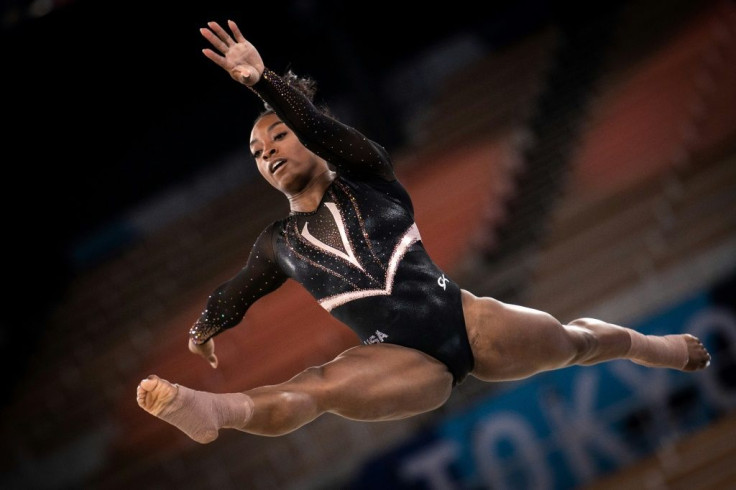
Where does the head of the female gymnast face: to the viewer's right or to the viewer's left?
to the viewer's left

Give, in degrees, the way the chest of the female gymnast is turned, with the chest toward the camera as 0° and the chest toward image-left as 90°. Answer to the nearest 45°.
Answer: approximately 0°
